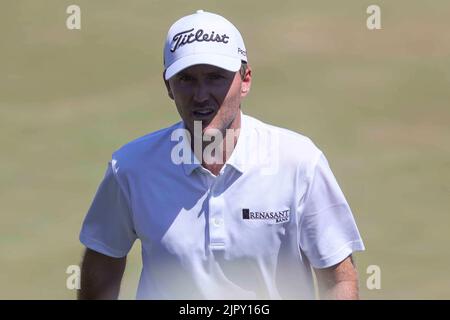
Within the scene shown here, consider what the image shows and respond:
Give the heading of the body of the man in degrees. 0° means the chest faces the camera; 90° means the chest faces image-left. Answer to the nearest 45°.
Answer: approximately 0°
